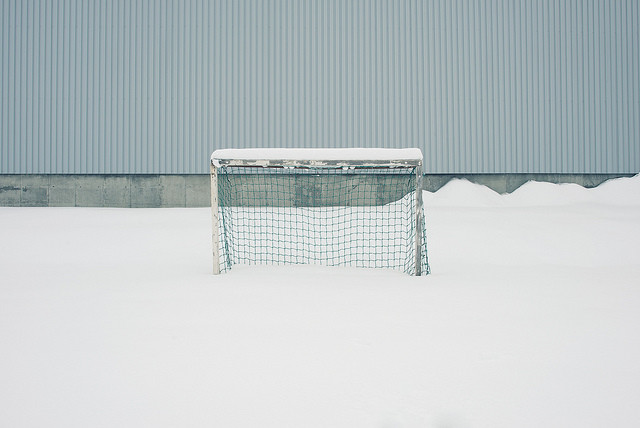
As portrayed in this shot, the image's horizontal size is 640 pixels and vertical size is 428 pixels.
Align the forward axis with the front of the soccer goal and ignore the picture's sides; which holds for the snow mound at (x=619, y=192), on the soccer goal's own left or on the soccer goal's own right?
on the soccer goal's own left

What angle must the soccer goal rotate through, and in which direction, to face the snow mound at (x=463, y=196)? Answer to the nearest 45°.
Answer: approximately 135° to its left

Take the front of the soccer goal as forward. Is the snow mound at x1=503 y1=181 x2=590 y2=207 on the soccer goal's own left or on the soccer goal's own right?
on the soccer goal's own left

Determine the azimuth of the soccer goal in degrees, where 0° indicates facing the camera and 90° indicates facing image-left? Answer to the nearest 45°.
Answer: approximately 0°

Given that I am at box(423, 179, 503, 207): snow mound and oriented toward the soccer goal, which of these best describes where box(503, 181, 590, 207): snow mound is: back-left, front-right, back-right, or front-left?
back-left
